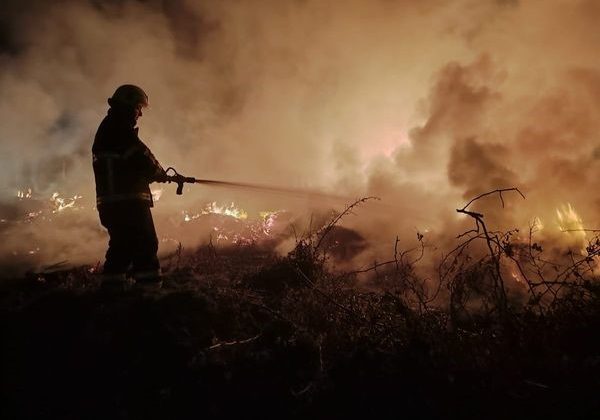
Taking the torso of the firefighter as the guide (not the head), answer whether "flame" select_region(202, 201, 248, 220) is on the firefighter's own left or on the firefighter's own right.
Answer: on the firefighter's own left

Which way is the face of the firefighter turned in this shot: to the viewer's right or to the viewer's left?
to the viewer's right

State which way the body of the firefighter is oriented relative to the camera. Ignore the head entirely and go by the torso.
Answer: to the viewer's right
